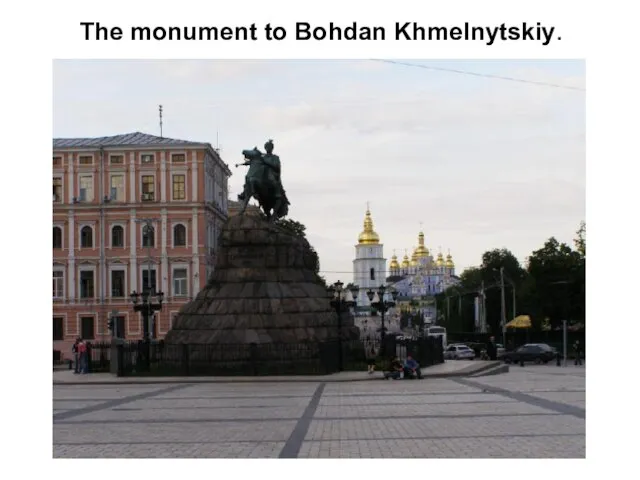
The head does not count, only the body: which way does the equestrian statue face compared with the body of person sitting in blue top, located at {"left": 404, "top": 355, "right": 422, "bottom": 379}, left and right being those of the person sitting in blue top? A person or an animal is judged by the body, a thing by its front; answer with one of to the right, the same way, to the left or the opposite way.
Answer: to the right

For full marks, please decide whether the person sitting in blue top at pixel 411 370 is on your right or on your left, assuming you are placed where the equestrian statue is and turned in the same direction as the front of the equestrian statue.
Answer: on your left

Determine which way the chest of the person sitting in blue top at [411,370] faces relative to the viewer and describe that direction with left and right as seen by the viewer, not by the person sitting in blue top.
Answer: facing the viewer and to the right of the viewer

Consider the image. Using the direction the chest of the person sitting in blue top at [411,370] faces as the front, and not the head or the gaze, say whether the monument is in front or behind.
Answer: behind

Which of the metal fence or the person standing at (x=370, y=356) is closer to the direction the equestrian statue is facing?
the metal fence

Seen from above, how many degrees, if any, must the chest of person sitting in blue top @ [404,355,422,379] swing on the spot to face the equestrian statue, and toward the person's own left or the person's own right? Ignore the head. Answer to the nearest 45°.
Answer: approximately 180°

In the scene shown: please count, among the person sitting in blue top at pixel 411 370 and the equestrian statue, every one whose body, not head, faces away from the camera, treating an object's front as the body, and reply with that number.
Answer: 0

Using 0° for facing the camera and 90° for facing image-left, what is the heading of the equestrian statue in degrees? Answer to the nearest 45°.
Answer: approximately 45°
